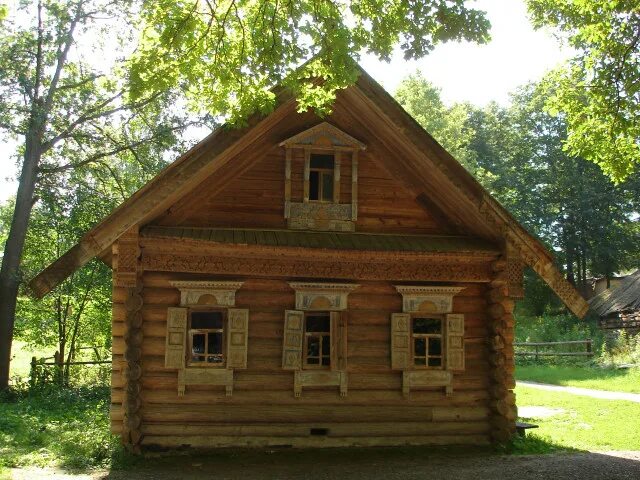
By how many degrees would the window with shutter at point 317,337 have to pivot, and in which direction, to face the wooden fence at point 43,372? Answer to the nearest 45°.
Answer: approximately 135° to its right

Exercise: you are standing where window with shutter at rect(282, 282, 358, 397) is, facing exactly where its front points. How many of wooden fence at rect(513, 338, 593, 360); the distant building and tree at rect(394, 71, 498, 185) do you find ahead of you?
0

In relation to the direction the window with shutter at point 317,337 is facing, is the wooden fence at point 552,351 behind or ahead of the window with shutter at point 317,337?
behind

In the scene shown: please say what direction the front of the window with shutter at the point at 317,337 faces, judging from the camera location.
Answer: facing the viewer

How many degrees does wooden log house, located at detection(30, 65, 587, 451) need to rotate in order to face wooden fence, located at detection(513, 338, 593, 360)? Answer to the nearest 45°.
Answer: approximately 135° to its left

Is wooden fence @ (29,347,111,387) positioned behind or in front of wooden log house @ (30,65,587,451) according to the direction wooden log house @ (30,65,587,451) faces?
behind

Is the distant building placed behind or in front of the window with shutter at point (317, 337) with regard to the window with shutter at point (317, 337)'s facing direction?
behind

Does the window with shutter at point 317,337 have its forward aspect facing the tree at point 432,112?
no

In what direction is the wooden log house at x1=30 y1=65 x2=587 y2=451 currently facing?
toward the camera

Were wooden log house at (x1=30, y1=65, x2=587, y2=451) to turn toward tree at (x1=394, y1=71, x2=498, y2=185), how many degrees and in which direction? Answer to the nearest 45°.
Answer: approximately 180°

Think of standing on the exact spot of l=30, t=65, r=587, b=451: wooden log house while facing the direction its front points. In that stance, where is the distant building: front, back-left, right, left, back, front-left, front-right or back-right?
back-left

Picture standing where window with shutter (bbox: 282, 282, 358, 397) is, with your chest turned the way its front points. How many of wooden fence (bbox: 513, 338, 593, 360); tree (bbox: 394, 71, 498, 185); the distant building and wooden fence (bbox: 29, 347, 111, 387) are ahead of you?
0

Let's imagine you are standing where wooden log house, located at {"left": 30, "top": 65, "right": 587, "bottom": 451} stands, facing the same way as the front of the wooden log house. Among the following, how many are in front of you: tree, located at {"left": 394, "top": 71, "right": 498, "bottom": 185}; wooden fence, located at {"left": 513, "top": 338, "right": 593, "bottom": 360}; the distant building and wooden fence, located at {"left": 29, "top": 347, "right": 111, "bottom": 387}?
0
